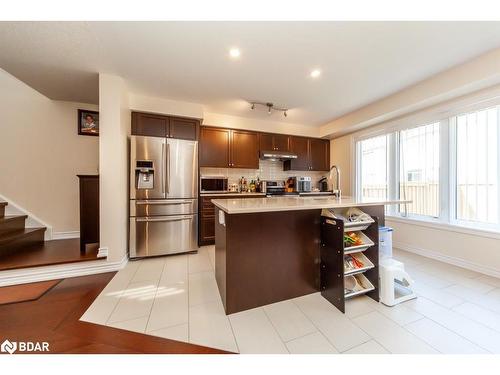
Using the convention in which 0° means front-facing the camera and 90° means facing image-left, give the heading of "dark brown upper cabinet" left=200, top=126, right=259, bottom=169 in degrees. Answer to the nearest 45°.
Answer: approximately 0°

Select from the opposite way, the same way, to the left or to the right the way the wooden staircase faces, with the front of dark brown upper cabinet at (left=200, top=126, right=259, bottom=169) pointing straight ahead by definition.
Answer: to the left

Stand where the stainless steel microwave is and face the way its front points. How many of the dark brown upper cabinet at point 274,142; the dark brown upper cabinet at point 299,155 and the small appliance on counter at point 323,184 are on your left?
3

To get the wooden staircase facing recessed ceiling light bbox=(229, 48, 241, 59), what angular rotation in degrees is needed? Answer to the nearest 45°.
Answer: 0° — it already faces it

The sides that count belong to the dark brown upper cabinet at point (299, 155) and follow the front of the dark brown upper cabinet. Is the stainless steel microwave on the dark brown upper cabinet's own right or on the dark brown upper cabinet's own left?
on the dark brown upper cabinet's own right

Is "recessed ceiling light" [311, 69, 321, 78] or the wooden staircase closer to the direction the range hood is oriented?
the recessed ceiling light
